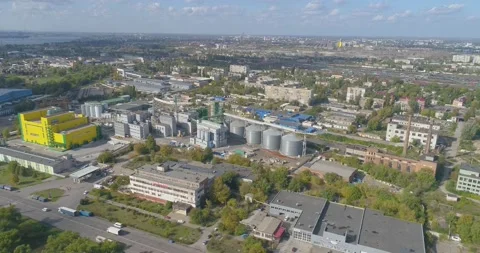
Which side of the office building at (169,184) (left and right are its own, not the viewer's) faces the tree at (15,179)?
right

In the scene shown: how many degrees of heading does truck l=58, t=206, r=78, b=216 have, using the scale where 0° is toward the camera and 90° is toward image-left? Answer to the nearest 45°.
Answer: approximately 135°

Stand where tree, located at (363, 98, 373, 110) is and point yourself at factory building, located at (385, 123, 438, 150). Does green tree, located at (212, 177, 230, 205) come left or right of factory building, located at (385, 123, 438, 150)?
right

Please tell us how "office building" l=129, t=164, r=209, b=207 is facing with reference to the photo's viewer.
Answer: facing the viewer and to the left of the viewer

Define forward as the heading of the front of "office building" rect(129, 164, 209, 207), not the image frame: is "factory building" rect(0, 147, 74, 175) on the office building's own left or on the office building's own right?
on the office building's own right

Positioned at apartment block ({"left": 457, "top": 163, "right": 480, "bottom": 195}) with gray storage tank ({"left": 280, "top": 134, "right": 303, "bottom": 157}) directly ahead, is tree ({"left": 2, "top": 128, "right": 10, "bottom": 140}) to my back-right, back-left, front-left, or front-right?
front-left

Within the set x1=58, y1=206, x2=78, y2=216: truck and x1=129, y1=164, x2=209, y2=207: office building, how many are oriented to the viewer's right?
0

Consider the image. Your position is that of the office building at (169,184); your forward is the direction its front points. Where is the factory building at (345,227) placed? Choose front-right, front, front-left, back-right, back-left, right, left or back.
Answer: left

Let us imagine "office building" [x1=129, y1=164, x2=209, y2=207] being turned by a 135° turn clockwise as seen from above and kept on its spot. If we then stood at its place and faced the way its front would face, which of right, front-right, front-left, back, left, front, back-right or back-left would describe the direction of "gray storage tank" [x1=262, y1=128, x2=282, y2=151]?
front-right

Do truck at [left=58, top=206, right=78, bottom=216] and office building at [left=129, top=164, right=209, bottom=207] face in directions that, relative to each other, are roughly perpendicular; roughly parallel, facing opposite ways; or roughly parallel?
roughly perpendicular

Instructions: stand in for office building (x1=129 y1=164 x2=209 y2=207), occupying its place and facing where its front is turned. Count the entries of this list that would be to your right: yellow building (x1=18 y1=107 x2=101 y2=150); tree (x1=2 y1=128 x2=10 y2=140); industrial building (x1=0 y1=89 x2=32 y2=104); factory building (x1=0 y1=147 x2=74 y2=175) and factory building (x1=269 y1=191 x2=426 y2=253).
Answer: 4

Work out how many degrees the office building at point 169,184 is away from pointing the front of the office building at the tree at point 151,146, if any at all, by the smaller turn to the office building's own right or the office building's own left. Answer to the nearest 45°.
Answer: approximately 135° to the office building's own right

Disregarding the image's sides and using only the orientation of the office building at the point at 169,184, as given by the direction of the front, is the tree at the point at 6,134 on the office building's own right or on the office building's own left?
on the office building's own right
